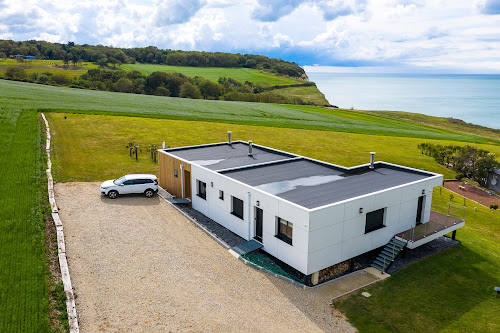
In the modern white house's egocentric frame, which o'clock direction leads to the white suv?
The white suv is roughly at 2 o'clock from the modern white house.

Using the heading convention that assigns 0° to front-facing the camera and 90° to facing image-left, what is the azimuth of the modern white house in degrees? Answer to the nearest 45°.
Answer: approximately 45°
